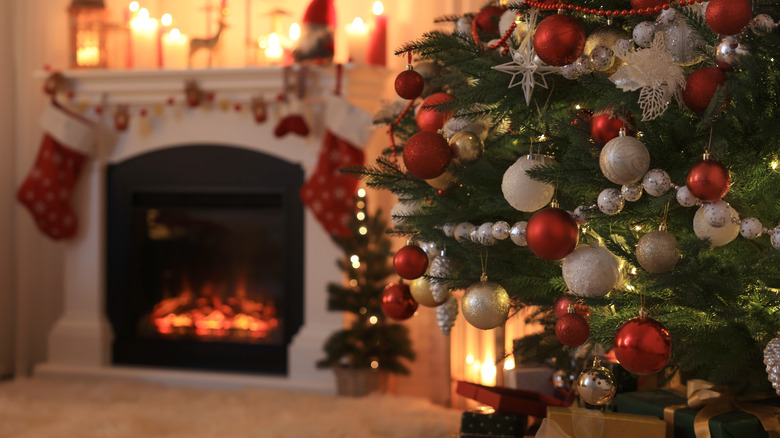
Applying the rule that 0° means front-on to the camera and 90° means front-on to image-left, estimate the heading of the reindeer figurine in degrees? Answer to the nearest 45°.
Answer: approximately 270°

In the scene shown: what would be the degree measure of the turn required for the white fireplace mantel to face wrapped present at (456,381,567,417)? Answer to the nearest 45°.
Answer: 0° — it already faces it

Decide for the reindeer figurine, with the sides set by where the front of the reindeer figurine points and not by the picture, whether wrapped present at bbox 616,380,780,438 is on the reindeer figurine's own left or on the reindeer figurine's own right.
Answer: on the reindeer figurine's own right

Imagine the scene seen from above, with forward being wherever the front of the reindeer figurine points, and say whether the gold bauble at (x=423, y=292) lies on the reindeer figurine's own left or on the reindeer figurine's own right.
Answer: on the reindeer figurine's own right

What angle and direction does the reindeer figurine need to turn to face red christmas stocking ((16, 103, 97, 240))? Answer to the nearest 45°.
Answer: approximately 135° to its left

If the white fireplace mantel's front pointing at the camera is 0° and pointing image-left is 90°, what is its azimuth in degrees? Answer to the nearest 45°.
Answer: approximately 0°
